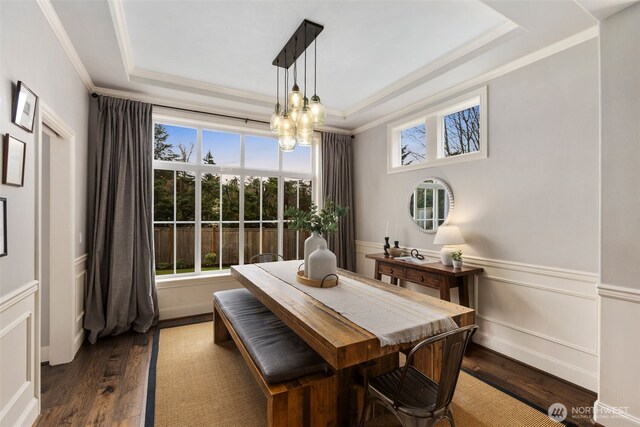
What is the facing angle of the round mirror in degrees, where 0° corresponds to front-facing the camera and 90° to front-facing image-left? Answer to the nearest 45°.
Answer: approximately 45°

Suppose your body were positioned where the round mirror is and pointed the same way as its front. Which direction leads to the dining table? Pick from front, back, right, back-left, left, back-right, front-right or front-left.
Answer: front-left

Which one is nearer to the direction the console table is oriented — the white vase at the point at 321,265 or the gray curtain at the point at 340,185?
the white vase

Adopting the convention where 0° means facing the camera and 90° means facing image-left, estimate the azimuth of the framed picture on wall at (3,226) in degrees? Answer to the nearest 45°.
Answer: approximately 270°

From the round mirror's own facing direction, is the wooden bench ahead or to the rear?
ahead

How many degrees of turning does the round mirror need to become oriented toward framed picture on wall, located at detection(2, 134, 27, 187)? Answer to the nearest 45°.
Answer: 0° — it already faces it

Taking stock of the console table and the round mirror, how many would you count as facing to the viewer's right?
0

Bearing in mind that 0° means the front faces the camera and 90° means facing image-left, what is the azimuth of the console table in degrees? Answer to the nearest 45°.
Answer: approximately 45°

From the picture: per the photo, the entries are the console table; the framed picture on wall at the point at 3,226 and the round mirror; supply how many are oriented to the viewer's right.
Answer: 1

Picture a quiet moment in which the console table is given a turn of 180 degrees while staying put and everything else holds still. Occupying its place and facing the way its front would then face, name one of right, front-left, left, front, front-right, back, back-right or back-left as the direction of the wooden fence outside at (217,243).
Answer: back-left

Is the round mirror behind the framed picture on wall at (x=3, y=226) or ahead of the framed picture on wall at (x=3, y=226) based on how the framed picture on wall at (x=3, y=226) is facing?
ahead

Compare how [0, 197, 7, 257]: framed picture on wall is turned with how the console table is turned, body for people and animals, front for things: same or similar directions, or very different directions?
very different directions
